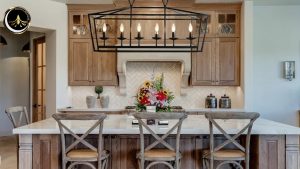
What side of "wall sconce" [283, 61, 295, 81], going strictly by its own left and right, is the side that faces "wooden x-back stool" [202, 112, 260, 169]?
front

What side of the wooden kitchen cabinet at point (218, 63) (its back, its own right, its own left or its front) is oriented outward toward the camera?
front

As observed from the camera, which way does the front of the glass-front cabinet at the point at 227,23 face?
facing the viewer

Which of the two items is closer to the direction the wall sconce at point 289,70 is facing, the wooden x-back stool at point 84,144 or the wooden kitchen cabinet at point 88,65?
the wooden x-back stool

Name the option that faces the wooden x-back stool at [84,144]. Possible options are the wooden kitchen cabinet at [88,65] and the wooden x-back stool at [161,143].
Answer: the wooden kitchen cabinet

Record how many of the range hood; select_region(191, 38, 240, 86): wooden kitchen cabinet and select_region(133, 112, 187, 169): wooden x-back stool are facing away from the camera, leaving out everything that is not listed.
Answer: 1

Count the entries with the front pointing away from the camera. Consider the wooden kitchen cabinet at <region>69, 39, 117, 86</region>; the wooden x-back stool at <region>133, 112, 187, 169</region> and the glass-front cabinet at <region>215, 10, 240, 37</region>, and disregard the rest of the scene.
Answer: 1

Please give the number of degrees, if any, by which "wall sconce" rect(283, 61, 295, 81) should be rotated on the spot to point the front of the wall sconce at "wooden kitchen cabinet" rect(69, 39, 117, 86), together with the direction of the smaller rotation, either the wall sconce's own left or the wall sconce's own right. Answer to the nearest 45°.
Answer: approximately 45° to the wall sconce's own right

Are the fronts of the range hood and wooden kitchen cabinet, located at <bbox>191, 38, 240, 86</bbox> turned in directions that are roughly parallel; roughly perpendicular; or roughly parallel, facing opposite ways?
roughly parallel

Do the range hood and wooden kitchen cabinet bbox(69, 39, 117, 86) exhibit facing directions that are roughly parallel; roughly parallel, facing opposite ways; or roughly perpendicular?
roughly parallel

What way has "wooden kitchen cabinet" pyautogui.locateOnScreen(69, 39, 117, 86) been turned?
toward the camera

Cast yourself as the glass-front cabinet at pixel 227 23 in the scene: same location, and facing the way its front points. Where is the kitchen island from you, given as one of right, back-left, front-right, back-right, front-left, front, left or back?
front

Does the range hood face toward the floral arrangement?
yes

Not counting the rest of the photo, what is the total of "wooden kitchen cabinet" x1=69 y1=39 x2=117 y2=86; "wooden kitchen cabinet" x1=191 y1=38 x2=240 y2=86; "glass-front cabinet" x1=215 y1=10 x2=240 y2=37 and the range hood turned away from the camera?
0

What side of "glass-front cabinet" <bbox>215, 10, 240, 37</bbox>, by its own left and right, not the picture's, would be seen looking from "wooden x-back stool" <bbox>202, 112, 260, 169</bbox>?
front

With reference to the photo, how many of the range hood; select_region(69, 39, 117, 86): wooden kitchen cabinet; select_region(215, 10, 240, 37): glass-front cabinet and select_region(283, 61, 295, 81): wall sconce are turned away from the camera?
0

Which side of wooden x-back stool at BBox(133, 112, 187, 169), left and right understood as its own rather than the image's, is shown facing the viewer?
back

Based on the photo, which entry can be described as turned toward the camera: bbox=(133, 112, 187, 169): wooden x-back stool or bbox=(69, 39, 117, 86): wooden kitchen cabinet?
the wooden kitchen cabinet

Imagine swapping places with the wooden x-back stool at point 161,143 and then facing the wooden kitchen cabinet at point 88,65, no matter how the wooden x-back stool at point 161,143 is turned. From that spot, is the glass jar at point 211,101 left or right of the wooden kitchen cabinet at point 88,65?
right

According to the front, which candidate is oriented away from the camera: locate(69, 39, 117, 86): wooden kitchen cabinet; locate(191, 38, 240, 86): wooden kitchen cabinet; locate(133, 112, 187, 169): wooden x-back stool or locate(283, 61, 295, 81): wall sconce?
the wooden x-back stool

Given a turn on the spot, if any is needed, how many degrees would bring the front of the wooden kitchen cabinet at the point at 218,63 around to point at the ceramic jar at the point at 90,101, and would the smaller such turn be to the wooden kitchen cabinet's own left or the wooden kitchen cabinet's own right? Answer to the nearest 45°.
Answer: approximately 90° to the wooden kitchen cabinet's own right

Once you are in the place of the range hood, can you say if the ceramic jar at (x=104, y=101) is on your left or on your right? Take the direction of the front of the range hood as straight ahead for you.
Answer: on your right
